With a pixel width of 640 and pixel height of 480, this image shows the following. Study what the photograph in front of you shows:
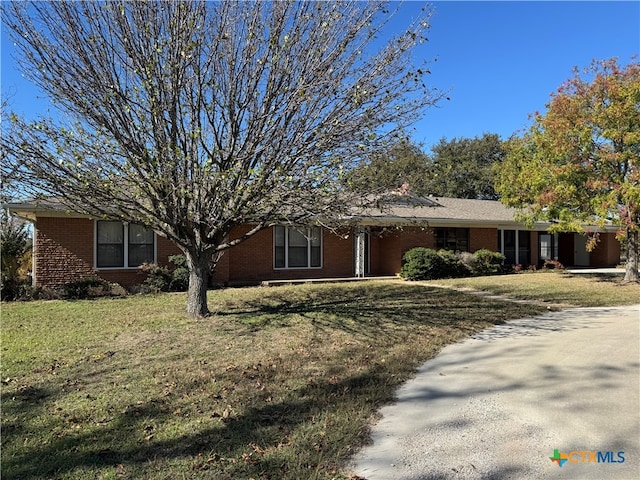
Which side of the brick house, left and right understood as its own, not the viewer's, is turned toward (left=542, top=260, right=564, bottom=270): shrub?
left

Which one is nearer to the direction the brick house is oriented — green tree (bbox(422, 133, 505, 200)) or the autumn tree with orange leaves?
the autumn tree with orange leaves

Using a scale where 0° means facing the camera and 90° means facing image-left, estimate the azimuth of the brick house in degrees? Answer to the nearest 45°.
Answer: approximately 315°

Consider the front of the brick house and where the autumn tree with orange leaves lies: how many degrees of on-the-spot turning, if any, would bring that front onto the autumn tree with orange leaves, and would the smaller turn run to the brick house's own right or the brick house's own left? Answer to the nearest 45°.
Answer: approximately 45° to the brick house's own left

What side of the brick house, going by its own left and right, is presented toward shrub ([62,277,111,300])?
right

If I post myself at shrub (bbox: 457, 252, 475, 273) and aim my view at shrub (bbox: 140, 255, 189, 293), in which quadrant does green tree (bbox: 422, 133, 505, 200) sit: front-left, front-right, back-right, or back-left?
back-right

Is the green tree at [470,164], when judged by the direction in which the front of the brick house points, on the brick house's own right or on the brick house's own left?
on the brick house's own left
